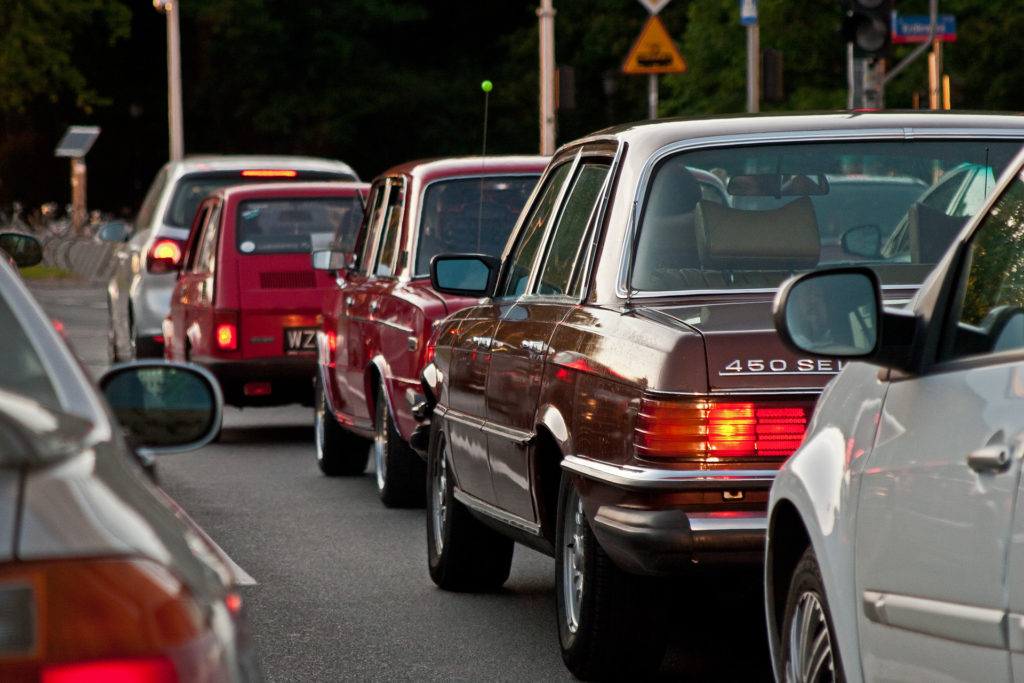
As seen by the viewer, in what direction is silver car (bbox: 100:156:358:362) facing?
away from the camera

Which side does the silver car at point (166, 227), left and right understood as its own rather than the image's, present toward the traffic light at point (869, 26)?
right

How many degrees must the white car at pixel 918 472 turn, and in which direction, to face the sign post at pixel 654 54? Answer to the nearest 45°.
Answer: approximately 45° to its right

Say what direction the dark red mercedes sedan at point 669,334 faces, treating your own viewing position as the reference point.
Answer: facing away from the viewer and to the left of the viewer

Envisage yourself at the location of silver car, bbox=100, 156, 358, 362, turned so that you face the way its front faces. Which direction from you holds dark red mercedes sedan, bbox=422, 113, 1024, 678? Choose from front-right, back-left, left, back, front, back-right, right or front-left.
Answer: back

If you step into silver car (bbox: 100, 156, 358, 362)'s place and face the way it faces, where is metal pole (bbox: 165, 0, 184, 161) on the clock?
The metal pole is roughly at 12 o'clock from the silver car.

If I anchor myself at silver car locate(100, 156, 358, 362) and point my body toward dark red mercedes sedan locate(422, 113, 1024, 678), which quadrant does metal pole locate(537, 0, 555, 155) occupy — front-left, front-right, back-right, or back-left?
back-left

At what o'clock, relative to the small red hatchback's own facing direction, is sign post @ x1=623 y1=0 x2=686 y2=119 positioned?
The sign post is roughly at 1 o'clock from the small red hatchback.

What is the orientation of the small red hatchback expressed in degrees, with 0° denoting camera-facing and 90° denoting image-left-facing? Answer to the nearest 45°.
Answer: approximately 180°

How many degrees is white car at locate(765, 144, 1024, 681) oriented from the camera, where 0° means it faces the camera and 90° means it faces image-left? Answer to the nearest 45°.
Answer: approximately 135°

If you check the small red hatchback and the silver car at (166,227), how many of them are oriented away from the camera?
2

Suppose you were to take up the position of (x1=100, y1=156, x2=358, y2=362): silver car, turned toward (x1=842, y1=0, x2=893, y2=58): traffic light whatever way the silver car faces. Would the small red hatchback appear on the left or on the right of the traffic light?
right
